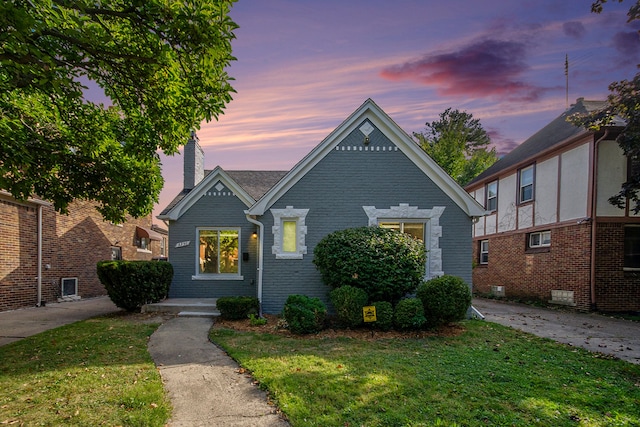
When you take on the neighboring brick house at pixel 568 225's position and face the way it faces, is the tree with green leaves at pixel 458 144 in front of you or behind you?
behind

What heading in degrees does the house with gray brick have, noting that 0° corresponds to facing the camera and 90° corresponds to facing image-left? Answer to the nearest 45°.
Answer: approximately 0°

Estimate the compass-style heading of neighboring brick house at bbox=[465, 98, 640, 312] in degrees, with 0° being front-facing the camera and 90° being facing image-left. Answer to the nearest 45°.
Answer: approximately 315°

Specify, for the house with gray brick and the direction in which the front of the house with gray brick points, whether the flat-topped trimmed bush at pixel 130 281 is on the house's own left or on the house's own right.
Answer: on the house's own right

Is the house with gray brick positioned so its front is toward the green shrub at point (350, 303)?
yes

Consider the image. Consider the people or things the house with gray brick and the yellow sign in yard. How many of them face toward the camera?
2
